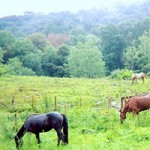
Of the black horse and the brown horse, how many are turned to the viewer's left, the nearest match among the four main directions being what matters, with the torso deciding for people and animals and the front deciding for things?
2

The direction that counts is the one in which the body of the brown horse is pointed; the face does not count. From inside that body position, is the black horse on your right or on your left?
on your left

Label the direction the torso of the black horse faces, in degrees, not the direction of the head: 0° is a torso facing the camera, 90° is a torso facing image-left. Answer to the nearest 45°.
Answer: approximately 90°

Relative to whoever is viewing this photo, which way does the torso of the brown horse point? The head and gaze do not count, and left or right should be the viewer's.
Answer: facing to the left of the viewer

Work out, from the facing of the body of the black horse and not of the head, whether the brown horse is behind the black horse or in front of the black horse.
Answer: behind
